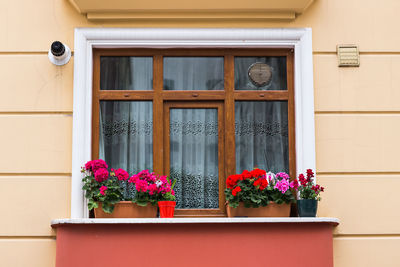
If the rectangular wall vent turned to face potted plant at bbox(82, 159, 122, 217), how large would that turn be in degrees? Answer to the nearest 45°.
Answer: approximately 90° to its right

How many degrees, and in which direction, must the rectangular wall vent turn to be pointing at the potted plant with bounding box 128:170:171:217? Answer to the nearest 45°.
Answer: approximately 90° to its right

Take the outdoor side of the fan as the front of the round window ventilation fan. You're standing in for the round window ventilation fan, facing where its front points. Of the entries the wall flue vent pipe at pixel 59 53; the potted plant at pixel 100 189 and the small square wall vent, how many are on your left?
1

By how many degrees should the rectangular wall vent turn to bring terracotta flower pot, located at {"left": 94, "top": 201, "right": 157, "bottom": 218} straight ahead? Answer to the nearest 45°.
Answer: approximately 90° to its right

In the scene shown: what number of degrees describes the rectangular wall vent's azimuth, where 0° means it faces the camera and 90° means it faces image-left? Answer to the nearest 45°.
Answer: approximately 0°

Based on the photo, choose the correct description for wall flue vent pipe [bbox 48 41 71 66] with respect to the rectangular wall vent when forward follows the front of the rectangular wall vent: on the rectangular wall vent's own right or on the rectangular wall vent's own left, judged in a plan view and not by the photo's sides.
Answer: on the rectangular wall vent's own right

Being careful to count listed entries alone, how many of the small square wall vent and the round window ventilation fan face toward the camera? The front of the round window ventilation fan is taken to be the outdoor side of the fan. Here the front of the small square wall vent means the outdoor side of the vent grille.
2
